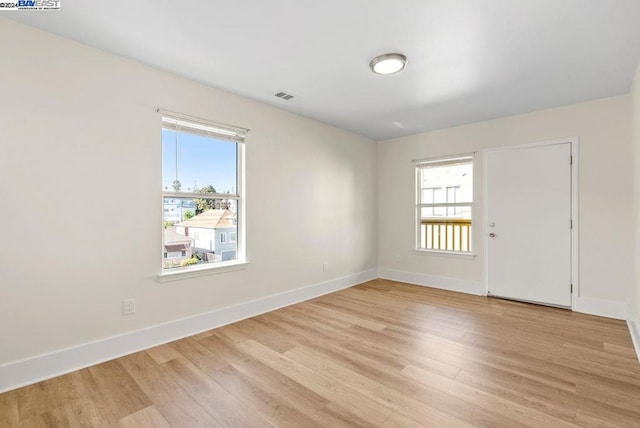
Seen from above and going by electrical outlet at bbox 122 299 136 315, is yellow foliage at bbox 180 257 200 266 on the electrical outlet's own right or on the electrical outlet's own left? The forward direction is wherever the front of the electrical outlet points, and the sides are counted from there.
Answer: on the electrical outlet's own left

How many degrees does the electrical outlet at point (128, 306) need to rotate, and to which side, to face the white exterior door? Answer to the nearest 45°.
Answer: approximately 90° to its left

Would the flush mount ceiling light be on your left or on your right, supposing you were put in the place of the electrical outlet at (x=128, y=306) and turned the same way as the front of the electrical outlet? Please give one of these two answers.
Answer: on your left

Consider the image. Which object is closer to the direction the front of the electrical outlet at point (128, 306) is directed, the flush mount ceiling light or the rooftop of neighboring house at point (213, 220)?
the flush mount ceiling light

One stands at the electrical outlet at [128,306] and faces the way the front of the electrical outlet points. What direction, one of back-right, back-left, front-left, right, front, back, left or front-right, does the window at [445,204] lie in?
left
